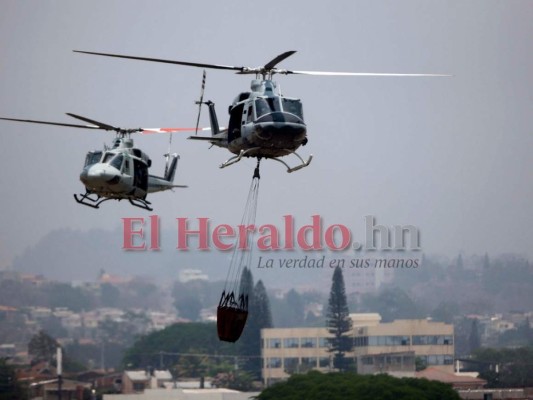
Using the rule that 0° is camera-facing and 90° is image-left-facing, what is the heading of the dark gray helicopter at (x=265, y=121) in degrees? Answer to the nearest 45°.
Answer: approximately 315°
